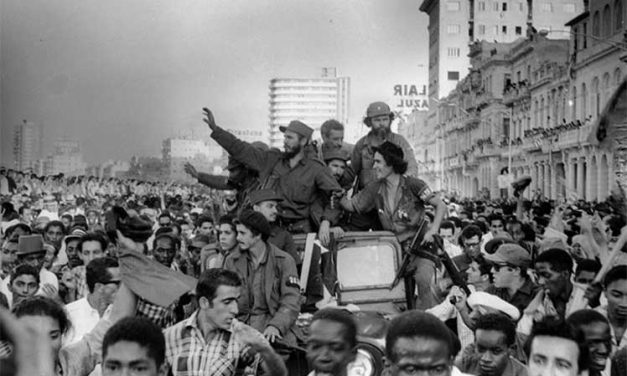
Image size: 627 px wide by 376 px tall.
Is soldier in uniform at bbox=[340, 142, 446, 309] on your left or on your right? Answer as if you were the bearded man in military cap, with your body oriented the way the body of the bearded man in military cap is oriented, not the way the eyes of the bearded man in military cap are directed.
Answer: on your left

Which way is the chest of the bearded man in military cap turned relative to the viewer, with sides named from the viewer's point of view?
facing the viewer and to the left of the viewer

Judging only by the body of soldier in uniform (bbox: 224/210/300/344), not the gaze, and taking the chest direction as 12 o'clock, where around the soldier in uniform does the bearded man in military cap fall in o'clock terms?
The bearded man in military cap is roughly at 5 o'clock from the soldier in uniform.

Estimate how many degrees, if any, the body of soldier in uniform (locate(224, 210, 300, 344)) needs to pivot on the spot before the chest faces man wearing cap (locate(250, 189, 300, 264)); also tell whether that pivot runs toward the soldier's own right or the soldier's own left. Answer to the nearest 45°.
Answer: approximately 135° to the soldier's own right

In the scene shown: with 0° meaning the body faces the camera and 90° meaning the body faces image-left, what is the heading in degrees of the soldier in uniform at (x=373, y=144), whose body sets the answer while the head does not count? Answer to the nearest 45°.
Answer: approximately 0°

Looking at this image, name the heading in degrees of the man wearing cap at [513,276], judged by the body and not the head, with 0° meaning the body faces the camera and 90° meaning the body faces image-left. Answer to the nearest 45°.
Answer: approximately 45°

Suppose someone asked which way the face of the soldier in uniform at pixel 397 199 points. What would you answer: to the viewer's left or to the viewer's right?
to the viewer's left

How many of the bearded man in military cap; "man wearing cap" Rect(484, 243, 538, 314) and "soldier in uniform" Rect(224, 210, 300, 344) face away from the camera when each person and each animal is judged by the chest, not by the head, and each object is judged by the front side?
0
